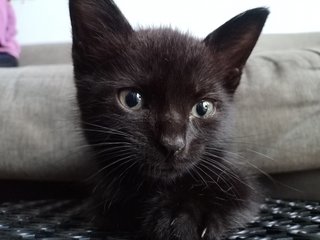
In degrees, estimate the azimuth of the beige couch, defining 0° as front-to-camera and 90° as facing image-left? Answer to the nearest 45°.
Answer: approximately 0°

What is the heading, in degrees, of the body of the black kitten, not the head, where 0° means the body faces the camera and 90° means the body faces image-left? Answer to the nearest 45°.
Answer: approximately 0°

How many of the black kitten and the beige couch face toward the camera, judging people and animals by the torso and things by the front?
2
